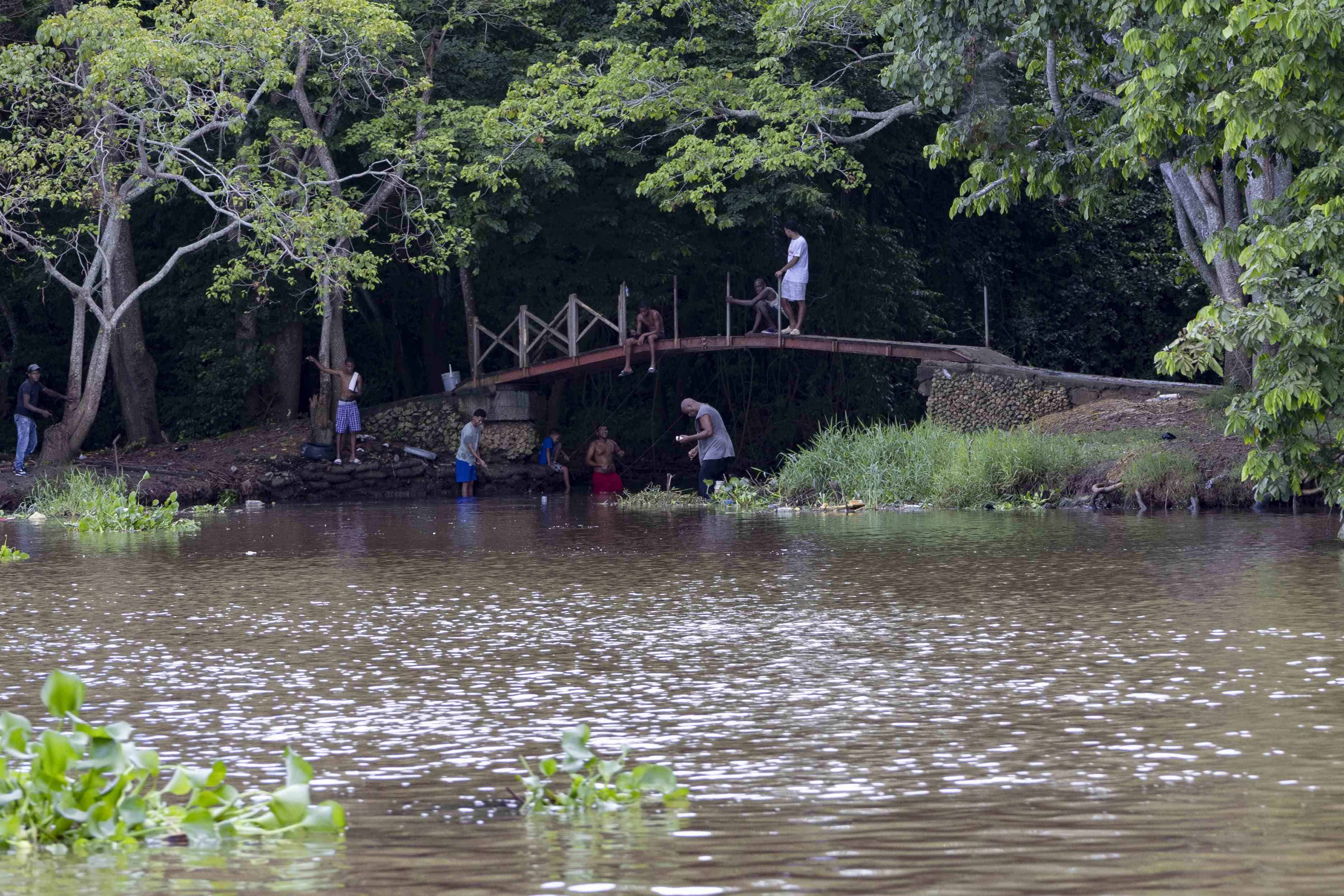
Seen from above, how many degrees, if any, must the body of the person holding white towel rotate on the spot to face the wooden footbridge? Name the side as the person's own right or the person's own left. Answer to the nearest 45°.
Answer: approximately 90° to the person's own left

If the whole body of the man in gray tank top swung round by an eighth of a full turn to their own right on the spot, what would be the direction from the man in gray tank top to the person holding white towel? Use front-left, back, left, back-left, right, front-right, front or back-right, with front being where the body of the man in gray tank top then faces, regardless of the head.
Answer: front

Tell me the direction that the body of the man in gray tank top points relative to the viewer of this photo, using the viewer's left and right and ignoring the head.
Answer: facing to the left of the viewer

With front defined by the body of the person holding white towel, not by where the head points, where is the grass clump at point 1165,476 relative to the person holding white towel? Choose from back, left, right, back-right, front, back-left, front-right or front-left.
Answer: front-left

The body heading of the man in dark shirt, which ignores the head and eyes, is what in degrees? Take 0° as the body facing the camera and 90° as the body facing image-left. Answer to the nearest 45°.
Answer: approximately 315°

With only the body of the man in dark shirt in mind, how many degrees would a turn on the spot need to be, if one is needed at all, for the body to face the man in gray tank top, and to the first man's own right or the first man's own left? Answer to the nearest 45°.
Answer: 0° — they already face them

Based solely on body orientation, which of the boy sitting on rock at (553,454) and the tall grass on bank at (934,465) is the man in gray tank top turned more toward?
the boy sitting on rock

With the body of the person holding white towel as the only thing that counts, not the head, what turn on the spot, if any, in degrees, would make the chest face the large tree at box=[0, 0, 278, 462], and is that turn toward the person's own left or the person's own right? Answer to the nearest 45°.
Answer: approximately 45° to the person's own right

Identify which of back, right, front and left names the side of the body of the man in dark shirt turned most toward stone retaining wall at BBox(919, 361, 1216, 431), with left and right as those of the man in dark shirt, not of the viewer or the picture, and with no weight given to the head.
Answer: front

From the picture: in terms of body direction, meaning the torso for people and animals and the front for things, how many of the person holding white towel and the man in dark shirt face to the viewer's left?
0

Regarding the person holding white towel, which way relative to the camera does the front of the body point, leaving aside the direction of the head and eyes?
toward the camera

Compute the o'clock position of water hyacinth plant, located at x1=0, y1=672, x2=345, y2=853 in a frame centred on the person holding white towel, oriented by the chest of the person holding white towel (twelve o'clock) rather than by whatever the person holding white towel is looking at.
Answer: The water hyacinth plant is roughly at 12 o'clock from the person holding white towel.

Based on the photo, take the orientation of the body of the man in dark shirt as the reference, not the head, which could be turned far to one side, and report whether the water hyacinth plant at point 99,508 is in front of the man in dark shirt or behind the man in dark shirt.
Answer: in front

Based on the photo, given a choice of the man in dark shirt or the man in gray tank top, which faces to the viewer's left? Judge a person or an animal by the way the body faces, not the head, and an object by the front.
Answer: the man in gray tank top

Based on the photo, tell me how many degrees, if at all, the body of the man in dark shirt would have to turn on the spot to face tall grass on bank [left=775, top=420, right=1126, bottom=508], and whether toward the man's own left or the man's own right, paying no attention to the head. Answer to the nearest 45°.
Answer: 0° — they already face it

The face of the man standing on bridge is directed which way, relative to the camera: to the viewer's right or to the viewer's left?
to the viewer's left

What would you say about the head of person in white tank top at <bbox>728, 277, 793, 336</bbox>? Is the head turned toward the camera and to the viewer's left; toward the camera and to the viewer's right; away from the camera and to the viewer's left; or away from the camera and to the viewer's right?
toward the camera and to the viewer's left

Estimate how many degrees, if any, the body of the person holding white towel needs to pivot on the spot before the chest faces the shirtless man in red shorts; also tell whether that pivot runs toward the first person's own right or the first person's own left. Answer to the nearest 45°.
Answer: approximately 90° to the first person's own left

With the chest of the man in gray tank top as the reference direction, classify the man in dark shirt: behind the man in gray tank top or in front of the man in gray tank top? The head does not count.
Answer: in front

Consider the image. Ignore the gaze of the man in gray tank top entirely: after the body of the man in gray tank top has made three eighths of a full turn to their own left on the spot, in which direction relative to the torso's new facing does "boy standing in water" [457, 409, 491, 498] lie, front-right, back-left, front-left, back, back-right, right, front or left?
back
